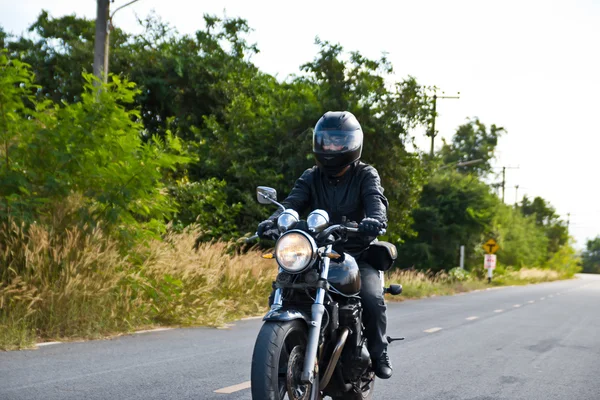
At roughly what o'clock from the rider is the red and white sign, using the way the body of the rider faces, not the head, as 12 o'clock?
The red and white sign is roughly at 5 o'clock from the rider.

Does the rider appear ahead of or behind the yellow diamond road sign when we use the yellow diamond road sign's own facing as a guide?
ahead

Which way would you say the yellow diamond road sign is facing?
toward the camera

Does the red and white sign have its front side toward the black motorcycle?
yes

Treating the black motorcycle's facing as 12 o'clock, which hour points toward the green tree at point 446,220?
The green tree is roughly at 5 o'clock from the black motorcycle.

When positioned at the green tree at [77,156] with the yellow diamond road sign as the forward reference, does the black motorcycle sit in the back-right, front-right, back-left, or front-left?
back-right

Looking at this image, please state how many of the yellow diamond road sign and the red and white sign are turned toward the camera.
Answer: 2

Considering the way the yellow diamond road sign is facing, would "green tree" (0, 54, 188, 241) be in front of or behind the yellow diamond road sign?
in front

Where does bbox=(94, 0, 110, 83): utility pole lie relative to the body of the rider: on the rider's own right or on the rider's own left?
on the rider's own right
